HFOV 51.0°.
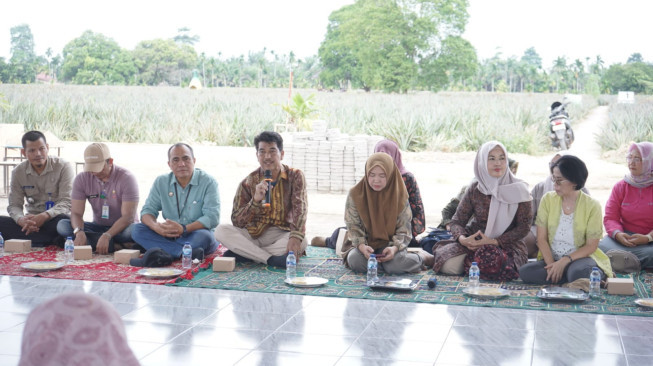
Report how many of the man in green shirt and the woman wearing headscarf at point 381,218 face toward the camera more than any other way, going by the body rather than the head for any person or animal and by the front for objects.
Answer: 2

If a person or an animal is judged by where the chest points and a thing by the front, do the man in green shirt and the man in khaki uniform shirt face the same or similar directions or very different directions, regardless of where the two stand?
same or similar directions

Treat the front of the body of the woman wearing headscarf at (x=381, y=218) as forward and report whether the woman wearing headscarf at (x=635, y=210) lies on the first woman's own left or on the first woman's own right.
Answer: on the first woman's own left

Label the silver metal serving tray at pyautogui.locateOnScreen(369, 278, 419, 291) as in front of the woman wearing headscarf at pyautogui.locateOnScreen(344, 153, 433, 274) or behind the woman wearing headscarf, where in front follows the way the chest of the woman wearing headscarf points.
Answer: in front

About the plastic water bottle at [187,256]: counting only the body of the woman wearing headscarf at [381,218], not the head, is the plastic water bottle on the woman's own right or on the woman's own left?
on the woman's own right

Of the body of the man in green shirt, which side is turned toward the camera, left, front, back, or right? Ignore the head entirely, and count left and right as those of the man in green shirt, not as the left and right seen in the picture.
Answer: front

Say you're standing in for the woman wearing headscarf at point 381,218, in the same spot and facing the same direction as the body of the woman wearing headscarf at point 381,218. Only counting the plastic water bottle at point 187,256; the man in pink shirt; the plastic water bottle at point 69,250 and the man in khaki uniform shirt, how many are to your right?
4

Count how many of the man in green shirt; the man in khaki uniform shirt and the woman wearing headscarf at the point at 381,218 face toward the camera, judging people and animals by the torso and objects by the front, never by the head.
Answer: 3

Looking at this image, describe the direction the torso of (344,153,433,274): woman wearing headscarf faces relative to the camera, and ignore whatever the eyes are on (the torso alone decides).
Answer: toward the camera

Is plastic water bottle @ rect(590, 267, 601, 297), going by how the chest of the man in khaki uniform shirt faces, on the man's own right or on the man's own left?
on the man's own left

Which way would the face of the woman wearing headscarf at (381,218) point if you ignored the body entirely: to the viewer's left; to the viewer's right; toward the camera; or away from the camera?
toward the camera

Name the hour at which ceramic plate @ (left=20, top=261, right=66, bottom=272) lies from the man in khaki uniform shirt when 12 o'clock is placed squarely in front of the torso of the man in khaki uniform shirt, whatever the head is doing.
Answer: The ceramic plate is roughly at 12 o'clock from the man in khaki uniform shirt.

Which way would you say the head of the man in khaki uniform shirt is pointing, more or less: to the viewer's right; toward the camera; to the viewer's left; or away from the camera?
toward the camera

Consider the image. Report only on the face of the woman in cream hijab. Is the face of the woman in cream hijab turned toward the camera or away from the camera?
toward the camera

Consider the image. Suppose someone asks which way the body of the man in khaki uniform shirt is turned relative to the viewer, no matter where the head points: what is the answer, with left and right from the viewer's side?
facing the viewer

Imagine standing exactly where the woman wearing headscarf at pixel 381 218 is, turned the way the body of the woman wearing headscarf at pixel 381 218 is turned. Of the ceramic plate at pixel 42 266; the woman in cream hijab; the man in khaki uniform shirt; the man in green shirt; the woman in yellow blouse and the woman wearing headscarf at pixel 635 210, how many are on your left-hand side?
3
